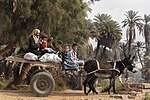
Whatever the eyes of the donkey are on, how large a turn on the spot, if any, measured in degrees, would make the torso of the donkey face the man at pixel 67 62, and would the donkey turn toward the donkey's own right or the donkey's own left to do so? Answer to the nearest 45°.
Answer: approximately 135° to the donkey's own right

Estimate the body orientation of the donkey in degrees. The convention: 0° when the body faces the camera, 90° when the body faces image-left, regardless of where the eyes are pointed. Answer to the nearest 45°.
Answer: approximately 270°
